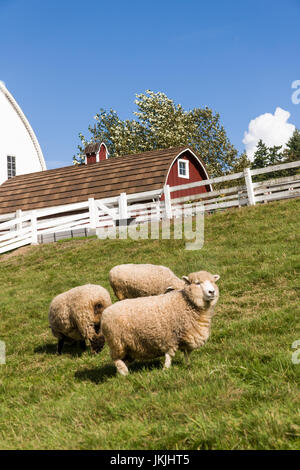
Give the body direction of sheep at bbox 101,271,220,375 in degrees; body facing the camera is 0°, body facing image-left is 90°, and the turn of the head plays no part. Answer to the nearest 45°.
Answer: approximately 270°

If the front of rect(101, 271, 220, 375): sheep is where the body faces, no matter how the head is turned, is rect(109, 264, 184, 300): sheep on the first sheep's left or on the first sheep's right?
on the first sheep's left

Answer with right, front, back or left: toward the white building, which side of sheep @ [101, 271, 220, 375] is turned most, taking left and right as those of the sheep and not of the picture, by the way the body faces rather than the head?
left

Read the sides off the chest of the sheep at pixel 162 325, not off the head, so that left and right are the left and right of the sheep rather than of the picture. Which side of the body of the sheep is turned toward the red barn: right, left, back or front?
left

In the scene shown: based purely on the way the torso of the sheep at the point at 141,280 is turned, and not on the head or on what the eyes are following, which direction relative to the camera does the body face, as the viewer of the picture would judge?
to the viewer's right

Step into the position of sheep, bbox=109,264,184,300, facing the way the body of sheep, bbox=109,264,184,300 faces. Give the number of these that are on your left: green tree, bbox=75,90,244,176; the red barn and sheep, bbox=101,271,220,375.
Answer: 2

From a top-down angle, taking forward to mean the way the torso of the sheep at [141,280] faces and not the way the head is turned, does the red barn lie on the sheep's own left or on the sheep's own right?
on the sheep's own left

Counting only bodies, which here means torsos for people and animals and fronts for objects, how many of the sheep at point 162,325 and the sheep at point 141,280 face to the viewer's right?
2

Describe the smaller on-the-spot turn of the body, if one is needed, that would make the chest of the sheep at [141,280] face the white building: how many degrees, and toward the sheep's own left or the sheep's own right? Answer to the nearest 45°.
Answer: approximately 90° to the sheep's own left

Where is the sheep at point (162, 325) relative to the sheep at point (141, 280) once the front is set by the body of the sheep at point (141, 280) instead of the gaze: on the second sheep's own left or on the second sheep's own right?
on the second sheep's own right

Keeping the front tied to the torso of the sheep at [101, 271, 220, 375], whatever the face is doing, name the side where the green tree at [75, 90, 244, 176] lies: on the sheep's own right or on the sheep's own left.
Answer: on the sheep's own left
